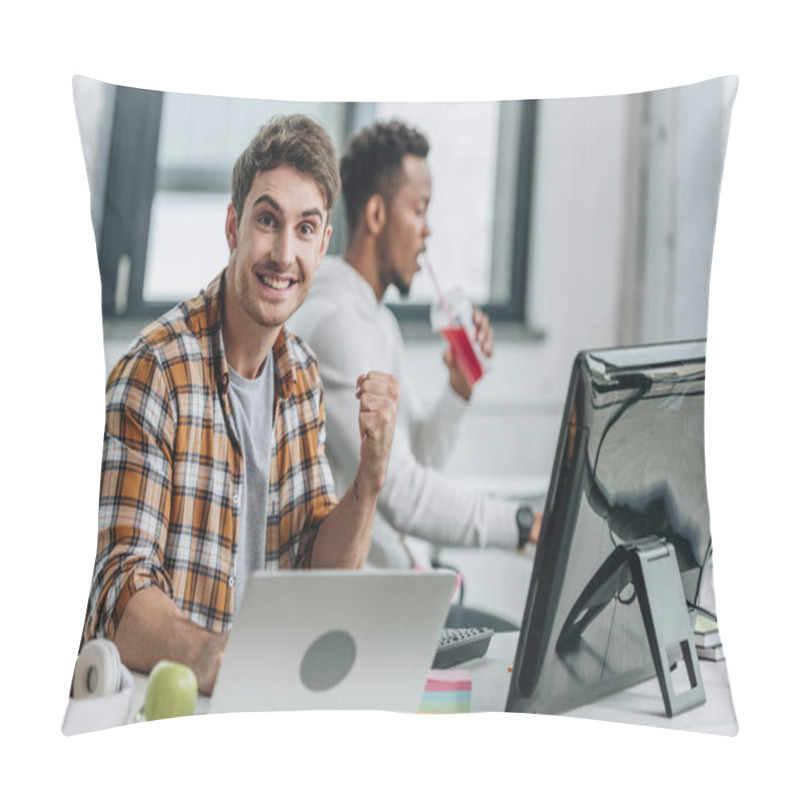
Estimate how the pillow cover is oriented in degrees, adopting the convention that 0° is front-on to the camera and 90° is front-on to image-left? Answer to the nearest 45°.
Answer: approximately 0°

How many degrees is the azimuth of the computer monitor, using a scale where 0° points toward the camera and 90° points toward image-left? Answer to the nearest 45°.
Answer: approximately 135°
